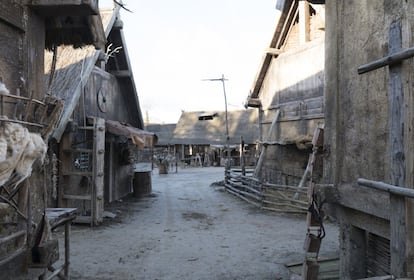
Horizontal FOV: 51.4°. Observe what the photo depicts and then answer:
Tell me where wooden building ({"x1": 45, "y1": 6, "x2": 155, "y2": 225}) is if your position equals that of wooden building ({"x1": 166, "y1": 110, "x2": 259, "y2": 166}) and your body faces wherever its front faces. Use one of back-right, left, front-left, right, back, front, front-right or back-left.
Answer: front

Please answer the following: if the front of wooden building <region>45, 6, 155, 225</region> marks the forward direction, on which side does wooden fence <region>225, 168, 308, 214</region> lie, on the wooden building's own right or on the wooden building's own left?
on the wooden building's own left

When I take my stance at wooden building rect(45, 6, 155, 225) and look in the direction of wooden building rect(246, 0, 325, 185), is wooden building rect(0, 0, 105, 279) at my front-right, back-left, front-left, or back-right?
back-right

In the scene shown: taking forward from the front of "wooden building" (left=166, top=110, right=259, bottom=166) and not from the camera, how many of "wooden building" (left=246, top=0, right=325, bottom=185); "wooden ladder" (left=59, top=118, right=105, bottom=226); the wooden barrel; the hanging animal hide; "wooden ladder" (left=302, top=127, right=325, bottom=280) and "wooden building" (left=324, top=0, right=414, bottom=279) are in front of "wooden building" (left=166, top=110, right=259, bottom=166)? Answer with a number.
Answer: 6

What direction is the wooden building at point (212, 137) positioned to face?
toward the camera

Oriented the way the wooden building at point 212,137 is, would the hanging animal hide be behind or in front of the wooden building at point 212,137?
in front

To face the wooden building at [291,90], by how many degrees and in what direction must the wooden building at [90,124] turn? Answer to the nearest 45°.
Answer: approximately 45° to its left

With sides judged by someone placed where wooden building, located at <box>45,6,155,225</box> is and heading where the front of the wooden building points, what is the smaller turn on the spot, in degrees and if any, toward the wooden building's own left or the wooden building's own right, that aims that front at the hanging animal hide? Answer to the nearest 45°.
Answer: approximately 45° to the wooden building's own right

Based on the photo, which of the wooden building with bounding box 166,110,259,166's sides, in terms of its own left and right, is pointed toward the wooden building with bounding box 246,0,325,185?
front

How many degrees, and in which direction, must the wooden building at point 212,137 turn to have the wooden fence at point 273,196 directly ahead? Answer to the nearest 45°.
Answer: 0° — it already faces it

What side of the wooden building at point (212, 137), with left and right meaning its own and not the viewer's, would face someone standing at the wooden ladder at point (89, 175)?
front

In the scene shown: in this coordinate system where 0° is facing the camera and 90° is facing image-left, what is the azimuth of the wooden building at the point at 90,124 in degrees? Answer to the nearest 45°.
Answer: approximately 315°

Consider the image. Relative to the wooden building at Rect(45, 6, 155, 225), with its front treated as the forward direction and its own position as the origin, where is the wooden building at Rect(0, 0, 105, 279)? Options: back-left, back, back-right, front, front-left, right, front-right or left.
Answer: front-right

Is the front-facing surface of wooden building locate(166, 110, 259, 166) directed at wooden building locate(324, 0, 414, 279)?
yes

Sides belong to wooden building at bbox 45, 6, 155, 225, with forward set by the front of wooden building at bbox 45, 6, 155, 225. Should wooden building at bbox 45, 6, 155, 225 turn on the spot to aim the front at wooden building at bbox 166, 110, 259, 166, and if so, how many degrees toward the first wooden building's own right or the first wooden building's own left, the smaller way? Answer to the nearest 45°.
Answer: approximately 135° to the first wooden building's own left

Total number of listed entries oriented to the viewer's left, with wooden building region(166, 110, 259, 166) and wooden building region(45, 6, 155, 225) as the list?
0
